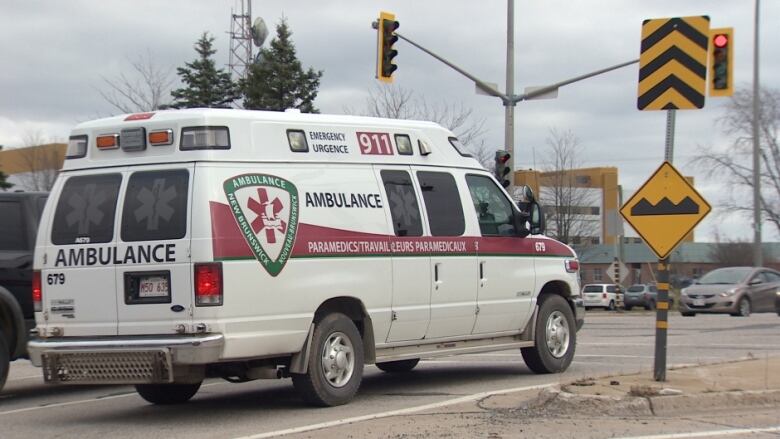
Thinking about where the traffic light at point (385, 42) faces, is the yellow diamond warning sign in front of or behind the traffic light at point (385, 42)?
in front

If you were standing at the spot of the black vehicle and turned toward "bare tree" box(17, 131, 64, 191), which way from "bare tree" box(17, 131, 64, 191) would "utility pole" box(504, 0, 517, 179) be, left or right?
right

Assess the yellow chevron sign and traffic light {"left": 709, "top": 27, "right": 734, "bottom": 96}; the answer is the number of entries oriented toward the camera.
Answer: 2

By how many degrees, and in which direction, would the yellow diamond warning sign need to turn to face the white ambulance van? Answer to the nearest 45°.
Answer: approximately 45° to its right

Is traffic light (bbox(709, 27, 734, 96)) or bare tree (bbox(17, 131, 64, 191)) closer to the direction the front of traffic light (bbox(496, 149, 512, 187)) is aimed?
the traffic light

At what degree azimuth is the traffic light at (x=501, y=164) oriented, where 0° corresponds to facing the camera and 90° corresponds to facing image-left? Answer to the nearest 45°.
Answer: approximately 315°

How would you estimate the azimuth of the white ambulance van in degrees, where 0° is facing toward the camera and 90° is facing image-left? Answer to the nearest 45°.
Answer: approximately 225°

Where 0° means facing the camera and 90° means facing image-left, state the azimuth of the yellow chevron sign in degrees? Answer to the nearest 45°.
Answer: approximately 0°

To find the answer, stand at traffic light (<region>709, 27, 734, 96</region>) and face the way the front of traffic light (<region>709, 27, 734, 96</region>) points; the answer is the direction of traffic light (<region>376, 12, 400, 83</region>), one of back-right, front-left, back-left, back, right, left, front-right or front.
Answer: right

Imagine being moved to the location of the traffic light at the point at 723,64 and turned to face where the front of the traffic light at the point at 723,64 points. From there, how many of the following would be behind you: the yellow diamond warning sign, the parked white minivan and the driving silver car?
2

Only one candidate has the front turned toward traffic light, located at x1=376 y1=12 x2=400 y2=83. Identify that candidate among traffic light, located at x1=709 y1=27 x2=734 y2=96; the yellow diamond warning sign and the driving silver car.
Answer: the driving silver car

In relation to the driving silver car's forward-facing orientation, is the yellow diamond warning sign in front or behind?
in front

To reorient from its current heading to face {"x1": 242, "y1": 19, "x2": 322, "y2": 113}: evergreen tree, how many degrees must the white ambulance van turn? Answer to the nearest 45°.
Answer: approximately 45° to its left

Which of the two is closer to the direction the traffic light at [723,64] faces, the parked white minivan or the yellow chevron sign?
the yellow chevron sign

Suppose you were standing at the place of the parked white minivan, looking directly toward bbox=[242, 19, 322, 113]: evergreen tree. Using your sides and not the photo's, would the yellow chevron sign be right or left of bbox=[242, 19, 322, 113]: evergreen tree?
left
